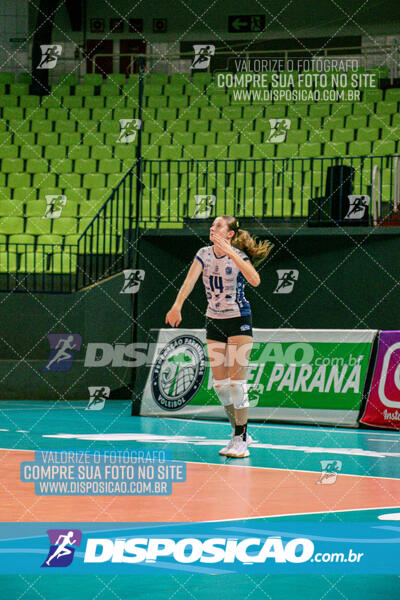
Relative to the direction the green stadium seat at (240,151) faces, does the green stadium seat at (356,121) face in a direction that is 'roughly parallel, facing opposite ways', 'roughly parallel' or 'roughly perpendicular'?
roughly parallel

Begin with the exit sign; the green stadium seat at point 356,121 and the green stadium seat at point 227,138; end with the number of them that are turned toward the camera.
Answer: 3

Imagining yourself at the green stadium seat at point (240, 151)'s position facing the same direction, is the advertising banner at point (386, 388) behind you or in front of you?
in front

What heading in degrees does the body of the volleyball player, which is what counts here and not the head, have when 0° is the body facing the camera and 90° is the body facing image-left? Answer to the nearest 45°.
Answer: approximately 45°

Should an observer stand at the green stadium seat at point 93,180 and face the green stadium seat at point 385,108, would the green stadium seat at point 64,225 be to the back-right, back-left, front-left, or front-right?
back-right

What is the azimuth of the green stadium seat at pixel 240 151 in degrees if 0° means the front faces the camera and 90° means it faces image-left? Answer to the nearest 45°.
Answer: approximately 0°

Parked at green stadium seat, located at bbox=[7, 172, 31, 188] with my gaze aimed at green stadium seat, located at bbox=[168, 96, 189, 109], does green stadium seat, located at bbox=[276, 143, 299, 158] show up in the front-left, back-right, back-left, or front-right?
front-right

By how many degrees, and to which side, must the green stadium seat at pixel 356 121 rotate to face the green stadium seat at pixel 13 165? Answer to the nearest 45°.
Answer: approximately 90° to its right

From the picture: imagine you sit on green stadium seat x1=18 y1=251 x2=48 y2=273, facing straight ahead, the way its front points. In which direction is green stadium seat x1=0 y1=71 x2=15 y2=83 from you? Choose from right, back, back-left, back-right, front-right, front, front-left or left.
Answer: back

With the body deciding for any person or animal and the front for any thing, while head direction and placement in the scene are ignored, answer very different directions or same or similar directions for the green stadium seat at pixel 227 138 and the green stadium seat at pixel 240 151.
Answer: same or similar directions

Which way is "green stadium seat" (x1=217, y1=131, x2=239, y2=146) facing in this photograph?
toward the camera

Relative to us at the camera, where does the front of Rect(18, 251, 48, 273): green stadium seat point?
facing the viewer

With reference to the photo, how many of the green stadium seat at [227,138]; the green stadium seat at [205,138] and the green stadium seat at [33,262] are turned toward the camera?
3
